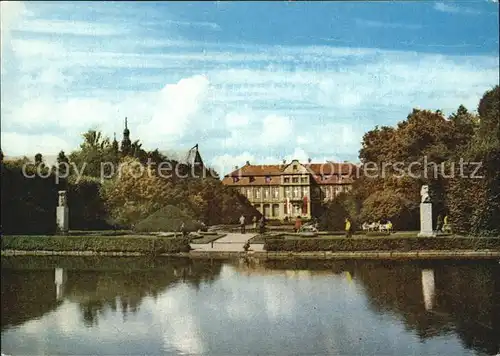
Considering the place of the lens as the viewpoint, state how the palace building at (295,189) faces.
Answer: facing the viewer

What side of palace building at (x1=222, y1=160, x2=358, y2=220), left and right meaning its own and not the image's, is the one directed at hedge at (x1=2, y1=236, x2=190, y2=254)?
front

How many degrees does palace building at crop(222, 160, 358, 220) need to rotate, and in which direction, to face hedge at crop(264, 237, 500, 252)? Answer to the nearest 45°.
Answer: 0° — it already faces it

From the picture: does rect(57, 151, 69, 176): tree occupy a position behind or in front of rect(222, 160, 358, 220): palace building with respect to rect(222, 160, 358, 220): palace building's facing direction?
in front

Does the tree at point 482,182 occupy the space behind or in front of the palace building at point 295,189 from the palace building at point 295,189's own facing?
in front
